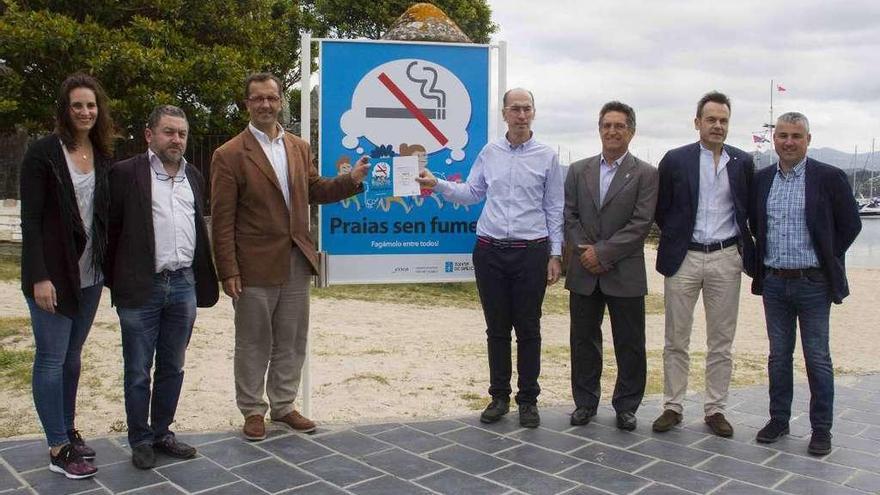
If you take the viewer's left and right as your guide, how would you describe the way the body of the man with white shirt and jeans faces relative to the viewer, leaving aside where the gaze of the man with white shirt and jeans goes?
facing the viewer and to the right of the viewer

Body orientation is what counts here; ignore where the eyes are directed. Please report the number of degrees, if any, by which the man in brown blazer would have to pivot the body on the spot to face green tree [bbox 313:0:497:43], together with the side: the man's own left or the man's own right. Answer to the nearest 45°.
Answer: approximately 135° to the man's own left

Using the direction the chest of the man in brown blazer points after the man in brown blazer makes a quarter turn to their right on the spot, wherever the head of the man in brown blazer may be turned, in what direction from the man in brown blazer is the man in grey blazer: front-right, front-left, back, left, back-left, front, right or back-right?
back-left

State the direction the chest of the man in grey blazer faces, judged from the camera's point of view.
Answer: toward the camera

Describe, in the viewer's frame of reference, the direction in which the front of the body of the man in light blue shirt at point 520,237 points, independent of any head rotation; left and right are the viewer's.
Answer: facing the viewer

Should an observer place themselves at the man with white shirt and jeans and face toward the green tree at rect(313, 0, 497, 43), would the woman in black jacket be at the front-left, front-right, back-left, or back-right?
back-left

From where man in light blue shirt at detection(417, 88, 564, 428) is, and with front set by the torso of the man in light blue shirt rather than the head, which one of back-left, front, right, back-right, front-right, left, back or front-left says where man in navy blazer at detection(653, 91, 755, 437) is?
left

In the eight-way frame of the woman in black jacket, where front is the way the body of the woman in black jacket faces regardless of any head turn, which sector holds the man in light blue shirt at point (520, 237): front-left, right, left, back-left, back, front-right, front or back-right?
front-left

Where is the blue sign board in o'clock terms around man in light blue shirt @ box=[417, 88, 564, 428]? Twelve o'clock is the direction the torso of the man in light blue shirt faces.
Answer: The blue sign board is roughly at 4 o'clock from the man in light blue shirt.

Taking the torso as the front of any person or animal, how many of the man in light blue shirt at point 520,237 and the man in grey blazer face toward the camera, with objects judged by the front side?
2

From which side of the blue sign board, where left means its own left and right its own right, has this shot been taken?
front

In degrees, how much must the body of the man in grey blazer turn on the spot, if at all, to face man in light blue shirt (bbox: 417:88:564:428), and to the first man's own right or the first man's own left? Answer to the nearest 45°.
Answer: approximately 90° to the first man's own right

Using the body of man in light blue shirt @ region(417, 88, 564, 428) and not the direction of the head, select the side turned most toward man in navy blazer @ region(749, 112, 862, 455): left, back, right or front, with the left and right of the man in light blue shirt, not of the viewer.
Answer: left

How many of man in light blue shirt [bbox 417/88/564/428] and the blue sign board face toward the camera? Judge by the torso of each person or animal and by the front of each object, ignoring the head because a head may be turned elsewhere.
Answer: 2

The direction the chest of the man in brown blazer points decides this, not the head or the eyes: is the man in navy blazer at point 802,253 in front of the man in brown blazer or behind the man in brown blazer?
in front
